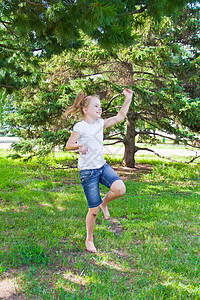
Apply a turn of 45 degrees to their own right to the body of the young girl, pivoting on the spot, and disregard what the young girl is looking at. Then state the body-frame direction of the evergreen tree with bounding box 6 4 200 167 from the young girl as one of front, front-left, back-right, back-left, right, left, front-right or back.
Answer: back

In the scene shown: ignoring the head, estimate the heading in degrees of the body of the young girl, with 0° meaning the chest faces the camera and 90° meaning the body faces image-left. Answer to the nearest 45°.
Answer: approximately 315°
